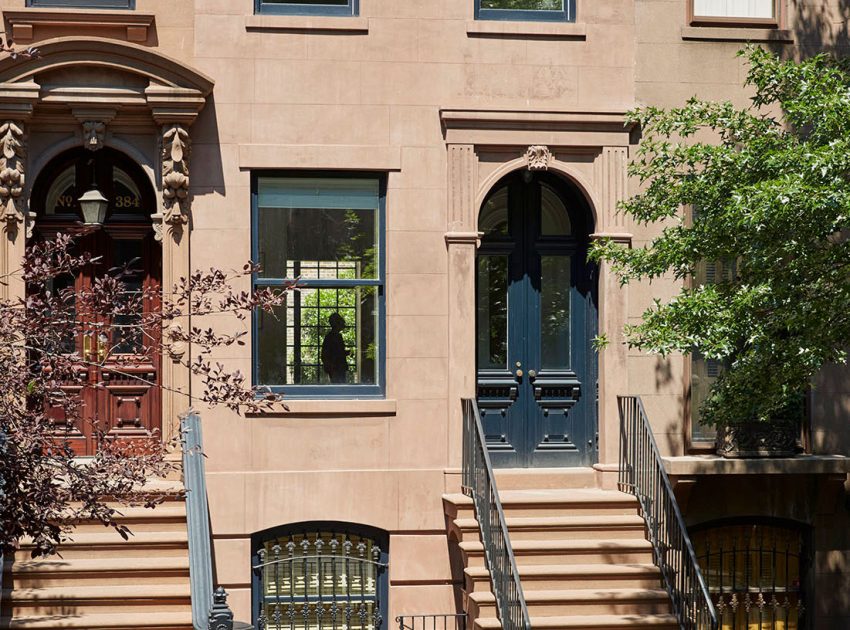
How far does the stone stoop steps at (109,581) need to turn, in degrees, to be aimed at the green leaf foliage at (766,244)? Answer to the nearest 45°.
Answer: approximately 45° to its left

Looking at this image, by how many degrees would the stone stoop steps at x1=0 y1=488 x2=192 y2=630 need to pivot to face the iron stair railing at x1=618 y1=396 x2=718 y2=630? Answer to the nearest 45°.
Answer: approximately 90° to its left

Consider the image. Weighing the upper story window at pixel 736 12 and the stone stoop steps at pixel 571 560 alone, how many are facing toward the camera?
2

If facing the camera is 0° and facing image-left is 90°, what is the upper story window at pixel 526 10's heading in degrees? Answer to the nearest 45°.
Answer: approximately 0°
